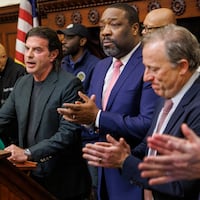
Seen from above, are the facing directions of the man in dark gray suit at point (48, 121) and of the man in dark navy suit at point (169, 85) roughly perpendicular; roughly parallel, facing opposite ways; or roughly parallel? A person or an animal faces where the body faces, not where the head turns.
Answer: roughly parallel

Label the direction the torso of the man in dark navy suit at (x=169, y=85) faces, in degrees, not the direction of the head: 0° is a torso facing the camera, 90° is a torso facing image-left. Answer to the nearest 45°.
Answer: approximately 45°

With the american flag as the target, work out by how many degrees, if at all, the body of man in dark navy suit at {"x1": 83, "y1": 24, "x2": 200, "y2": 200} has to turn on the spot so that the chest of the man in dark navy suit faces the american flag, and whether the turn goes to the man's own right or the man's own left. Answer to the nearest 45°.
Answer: approximately 90° to the man's own right

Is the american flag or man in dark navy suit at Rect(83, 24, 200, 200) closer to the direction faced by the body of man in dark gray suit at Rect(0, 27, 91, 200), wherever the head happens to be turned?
the man in dark navy suit

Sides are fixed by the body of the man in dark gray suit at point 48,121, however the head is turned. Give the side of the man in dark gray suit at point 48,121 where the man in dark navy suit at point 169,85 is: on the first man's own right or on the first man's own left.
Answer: on the first man's own left

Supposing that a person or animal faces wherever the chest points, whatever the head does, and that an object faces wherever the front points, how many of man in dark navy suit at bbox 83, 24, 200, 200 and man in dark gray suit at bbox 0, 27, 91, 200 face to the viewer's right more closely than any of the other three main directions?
0

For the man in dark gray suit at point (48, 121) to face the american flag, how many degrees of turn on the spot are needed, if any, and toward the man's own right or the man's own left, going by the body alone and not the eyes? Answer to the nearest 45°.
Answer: approximately 135° to the man's own right

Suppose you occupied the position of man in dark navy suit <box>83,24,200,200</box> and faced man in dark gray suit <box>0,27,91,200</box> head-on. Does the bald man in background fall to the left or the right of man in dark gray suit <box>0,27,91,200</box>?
right

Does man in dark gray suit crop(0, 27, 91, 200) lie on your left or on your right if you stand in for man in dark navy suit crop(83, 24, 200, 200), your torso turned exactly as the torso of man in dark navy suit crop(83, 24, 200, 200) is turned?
on your right

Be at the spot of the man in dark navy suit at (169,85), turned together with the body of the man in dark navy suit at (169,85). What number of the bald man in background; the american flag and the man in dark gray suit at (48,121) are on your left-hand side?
0

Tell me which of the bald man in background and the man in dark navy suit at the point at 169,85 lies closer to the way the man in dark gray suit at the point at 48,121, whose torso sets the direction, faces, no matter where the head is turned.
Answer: the man in dark navy suit

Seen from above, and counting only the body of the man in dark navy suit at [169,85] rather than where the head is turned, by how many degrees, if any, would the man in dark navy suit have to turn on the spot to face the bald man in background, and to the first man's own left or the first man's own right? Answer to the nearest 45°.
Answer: approximately 135° to the first man's own right

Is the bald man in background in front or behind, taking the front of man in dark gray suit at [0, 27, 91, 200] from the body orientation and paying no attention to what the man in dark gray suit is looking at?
behind
